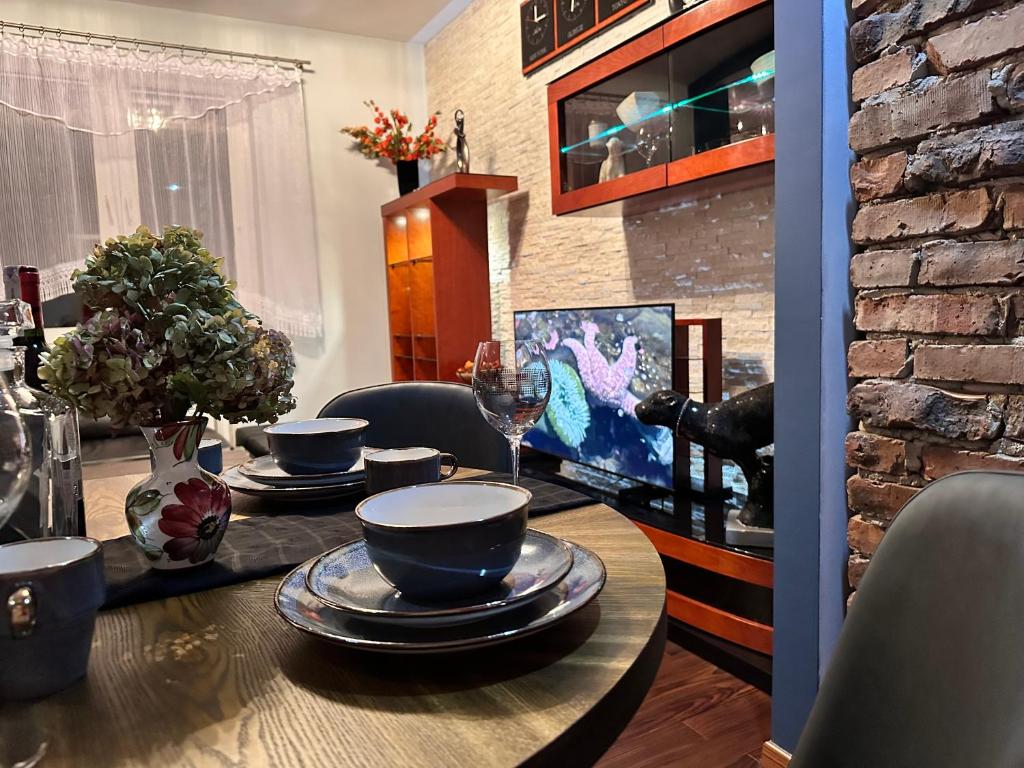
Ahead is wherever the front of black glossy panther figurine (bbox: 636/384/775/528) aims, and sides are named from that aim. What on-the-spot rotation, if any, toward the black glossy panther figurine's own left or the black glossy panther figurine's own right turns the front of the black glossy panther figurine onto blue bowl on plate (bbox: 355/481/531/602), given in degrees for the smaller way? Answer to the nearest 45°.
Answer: approximately 90° to the black glossy panther figurine's own left

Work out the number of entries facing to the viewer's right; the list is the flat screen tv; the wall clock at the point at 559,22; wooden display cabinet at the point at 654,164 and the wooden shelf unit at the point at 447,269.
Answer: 0

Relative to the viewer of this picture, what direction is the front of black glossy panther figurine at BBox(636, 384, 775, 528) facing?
facing to the left of the viewer

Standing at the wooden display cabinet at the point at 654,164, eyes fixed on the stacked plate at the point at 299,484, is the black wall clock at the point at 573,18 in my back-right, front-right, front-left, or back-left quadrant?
back-right

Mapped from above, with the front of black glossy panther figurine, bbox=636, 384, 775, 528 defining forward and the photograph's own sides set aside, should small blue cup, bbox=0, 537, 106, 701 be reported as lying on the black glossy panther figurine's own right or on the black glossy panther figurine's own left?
on the black glossy panther figurine's own left

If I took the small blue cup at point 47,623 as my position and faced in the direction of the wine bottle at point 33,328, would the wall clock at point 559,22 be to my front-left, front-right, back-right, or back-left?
front-right

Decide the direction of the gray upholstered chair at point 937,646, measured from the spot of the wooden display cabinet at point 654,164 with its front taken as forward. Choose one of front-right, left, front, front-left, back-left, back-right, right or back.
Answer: front-left

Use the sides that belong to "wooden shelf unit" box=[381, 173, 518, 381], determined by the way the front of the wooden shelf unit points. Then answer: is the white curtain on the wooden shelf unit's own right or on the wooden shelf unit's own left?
on the wooden shelf unit's own right

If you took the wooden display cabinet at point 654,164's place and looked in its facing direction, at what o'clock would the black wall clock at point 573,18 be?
The black wall clock is roughly at 4 o'clock from the wooden display cabinet.

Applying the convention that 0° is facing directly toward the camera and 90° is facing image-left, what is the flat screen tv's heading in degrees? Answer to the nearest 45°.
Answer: approximately 45°

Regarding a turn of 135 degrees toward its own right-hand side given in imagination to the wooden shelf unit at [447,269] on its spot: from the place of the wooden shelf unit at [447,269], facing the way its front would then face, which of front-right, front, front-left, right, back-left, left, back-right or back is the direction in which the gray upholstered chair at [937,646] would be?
back

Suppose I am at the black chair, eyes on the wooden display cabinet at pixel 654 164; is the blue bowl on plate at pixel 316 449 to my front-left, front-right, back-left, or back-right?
back-right

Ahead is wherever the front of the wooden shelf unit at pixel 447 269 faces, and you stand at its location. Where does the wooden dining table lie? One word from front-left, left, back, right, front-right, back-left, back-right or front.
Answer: front-left

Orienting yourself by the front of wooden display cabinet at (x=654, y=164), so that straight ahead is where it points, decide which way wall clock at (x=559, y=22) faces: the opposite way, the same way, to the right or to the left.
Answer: the same way

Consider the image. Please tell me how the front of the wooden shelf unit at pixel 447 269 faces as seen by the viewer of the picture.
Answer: facing the viewer and to the left of the viewer

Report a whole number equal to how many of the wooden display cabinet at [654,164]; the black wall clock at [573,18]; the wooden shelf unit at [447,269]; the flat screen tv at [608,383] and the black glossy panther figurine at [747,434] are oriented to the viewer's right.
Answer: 0

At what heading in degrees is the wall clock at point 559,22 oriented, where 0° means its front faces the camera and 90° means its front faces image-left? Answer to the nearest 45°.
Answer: approximately 45°
